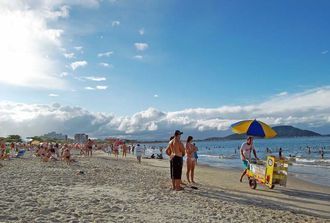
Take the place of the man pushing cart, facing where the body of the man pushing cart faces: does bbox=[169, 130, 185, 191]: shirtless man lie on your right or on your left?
on your right
